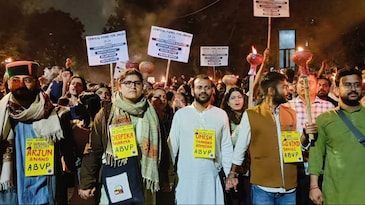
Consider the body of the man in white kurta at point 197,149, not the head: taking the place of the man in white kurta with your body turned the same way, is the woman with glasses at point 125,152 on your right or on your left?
on your right

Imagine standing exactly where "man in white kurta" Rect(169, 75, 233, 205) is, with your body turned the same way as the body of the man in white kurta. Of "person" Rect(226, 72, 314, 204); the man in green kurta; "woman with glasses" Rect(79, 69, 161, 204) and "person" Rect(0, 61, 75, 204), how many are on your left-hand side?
2

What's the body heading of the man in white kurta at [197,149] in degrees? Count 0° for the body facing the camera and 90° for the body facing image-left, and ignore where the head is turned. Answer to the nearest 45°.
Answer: approximately 0°

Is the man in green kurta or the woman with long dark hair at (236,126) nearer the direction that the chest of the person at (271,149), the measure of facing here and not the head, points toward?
the man in green kurta

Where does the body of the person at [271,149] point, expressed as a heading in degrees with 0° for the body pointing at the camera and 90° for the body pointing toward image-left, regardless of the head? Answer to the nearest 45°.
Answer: approximately 315°

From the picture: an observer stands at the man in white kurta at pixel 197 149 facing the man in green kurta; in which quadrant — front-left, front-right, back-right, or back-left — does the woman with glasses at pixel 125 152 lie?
back-right
